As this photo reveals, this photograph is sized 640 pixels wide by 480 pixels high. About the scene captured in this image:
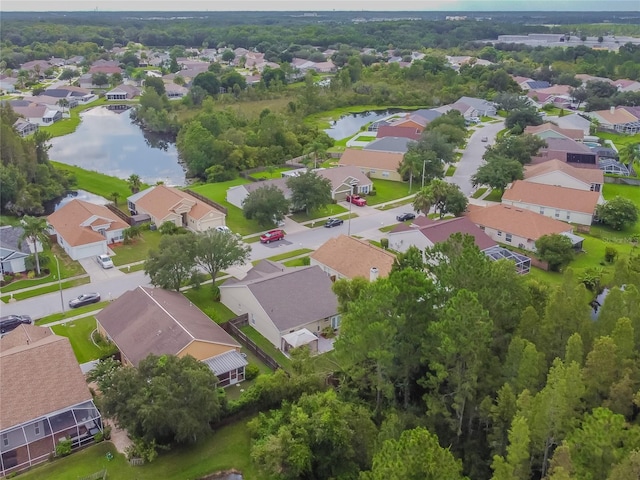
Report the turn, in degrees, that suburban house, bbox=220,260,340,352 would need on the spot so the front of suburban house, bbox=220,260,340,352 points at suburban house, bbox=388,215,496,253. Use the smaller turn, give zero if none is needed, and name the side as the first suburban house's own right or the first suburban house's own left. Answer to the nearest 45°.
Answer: approximately 90° to the first suburban house's own right

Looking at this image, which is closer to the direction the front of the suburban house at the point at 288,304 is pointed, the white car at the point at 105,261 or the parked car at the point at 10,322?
the white car

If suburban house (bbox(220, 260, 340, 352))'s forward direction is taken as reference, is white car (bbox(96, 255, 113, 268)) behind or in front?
in front

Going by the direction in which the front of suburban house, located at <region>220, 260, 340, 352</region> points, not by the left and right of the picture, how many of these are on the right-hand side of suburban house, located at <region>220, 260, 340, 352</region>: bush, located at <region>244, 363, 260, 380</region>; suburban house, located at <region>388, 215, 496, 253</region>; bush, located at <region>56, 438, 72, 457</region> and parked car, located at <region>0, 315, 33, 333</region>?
1

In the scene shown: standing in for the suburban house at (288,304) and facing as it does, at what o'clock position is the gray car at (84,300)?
The gray car is roughly at 11 o'clock from the suburban house.

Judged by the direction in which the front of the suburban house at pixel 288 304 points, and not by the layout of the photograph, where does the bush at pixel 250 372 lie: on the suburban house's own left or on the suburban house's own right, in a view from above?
on the suburban house's own left

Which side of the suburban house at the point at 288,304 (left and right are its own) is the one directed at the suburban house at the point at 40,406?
left

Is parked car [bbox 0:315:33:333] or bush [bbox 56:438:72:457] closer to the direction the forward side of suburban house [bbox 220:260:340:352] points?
the parked car

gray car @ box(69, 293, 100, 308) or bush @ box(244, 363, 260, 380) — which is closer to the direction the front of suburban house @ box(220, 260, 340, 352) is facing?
the gray car

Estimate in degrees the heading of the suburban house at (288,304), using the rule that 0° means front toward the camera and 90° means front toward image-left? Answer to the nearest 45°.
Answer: approximately 135°

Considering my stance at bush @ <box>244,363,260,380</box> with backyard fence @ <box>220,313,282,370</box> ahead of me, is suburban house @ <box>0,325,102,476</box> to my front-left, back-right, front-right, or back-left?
back-left
